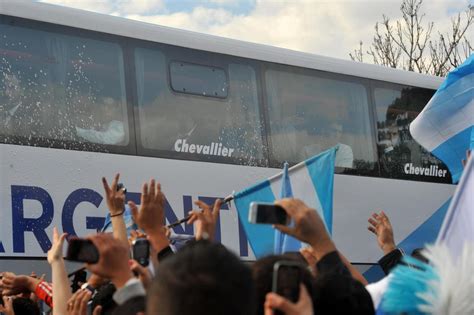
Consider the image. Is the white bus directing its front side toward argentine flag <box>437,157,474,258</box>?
no

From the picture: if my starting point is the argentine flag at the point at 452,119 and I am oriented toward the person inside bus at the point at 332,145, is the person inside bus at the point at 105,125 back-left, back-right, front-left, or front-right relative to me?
front-left

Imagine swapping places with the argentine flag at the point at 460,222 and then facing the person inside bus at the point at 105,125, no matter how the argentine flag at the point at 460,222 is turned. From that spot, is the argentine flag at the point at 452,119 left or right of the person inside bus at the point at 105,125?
right
